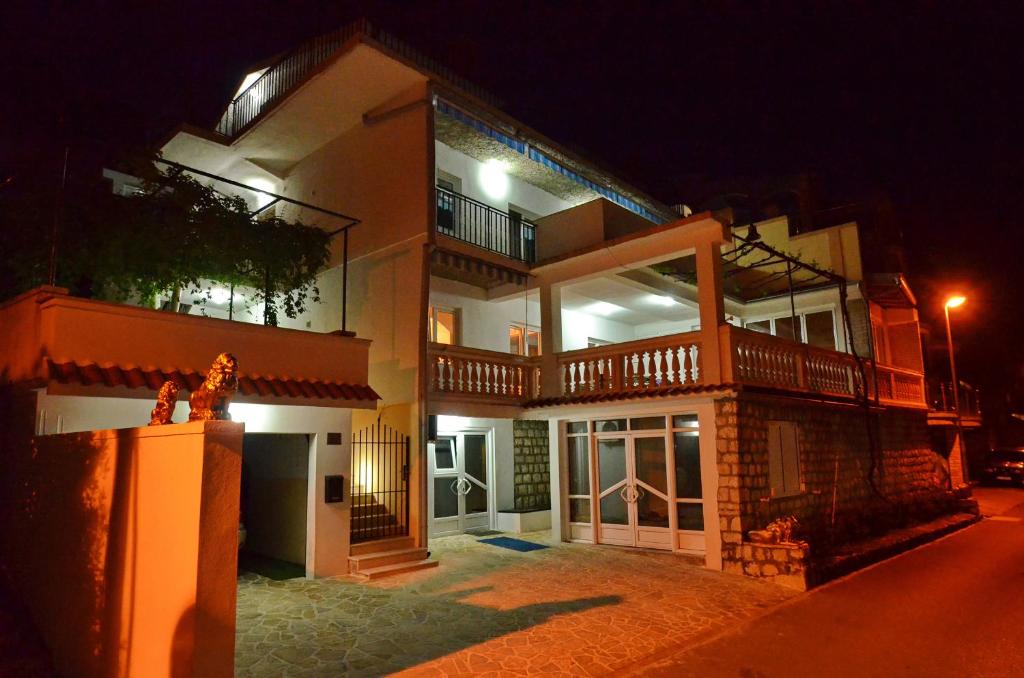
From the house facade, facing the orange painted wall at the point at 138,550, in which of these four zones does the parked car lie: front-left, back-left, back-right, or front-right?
back-left

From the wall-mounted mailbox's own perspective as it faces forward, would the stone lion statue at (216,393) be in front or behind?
in front

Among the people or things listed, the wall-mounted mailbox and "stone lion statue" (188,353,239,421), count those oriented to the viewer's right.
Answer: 1

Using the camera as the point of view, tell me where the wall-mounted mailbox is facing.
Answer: facing the viewer

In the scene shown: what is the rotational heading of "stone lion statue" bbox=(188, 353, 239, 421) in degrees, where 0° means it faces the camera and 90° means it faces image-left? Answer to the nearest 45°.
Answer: approximately 270°

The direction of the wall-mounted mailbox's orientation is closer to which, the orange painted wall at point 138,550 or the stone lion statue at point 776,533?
the orange painted wall

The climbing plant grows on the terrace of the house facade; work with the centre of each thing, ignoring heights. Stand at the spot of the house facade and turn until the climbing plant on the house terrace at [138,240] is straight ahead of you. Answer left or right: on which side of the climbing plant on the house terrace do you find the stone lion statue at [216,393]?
left

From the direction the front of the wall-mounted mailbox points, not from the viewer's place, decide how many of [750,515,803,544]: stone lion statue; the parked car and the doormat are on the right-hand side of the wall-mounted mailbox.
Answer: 0

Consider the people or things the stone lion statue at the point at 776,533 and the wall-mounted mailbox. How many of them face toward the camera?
1
